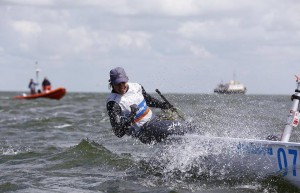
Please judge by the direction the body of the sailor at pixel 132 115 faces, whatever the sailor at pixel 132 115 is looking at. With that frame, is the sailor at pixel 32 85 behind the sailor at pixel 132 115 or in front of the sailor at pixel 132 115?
behind
